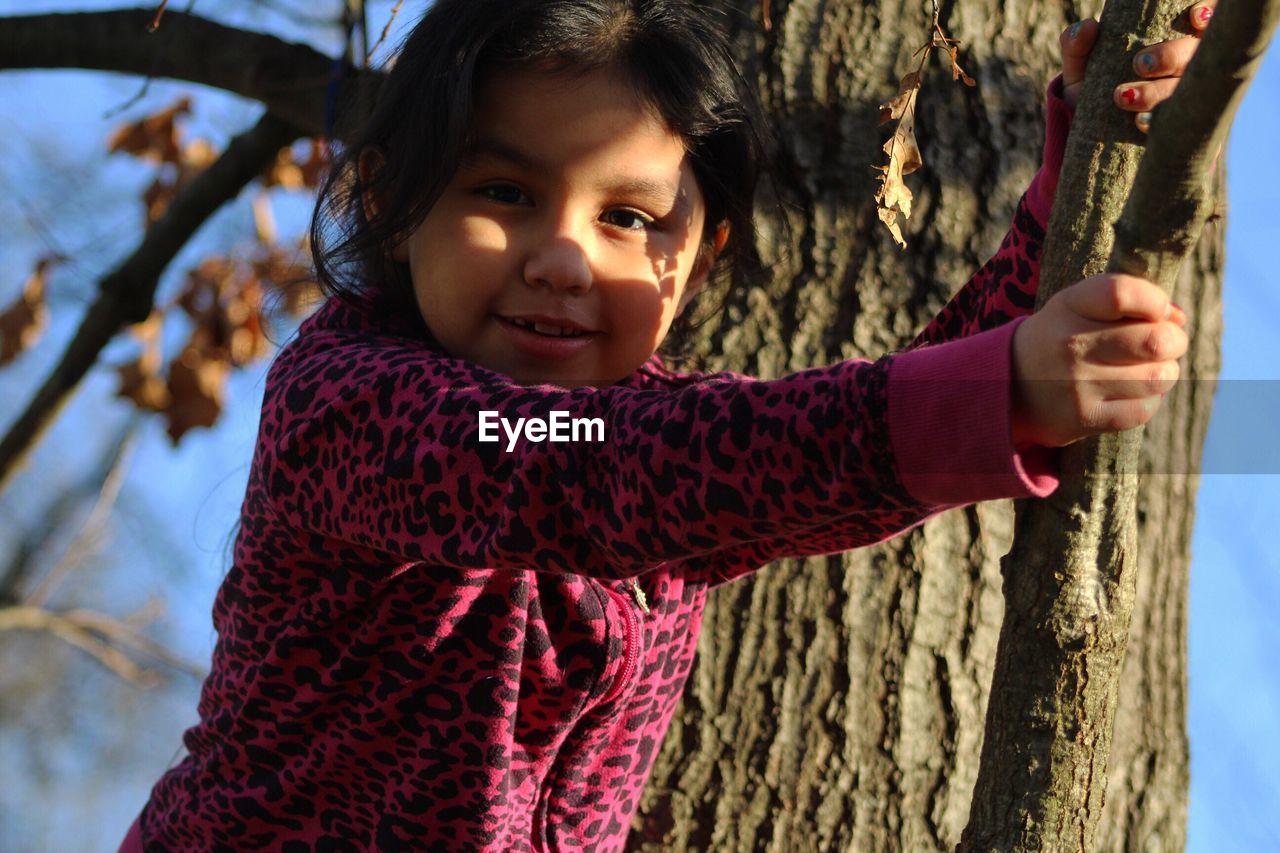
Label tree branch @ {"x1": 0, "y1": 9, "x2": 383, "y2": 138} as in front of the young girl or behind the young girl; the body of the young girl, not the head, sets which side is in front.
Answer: behind

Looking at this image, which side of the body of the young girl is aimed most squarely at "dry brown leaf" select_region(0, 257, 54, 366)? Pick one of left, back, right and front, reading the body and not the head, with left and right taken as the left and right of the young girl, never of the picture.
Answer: back

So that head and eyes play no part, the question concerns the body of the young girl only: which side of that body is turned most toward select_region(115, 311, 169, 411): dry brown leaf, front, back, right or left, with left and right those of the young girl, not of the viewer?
back

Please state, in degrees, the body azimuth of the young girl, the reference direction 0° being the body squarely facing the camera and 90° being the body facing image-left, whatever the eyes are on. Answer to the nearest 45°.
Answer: approximately 315°

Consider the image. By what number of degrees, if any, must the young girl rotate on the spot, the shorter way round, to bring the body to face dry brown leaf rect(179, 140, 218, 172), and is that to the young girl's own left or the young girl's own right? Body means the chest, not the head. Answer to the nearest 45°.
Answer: approximately 180°
